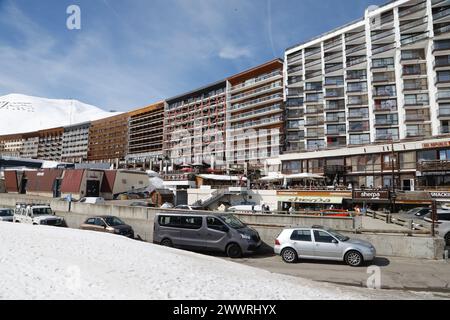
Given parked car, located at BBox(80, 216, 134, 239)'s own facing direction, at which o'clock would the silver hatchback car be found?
The silver hatchback car is roughly at 12 o'clock from the parked car.

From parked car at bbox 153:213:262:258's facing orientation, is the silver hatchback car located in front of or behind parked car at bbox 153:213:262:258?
in front

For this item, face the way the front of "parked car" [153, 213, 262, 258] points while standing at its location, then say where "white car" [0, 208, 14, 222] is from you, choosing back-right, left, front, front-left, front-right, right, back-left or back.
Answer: back

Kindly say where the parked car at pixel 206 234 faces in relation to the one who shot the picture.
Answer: facing the viewer and to the right of the viewer

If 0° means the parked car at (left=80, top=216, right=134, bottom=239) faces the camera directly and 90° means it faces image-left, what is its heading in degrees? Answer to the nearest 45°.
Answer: approximately 315°

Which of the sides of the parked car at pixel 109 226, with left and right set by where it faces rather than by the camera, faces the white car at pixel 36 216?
back

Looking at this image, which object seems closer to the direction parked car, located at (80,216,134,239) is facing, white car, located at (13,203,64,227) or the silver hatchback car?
the silver hatchback car

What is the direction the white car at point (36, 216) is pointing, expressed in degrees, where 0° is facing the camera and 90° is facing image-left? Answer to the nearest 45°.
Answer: approximately 315°

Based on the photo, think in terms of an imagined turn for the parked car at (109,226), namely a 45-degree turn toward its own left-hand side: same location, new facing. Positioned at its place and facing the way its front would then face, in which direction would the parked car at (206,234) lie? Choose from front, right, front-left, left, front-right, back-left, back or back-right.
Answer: front-right

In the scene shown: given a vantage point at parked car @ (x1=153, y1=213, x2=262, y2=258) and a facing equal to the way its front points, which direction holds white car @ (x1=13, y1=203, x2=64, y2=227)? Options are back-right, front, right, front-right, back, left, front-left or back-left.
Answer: back

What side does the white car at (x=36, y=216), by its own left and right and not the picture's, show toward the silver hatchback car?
front

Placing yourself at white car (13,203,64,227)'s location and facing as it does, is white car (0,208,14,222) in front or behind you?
behind
